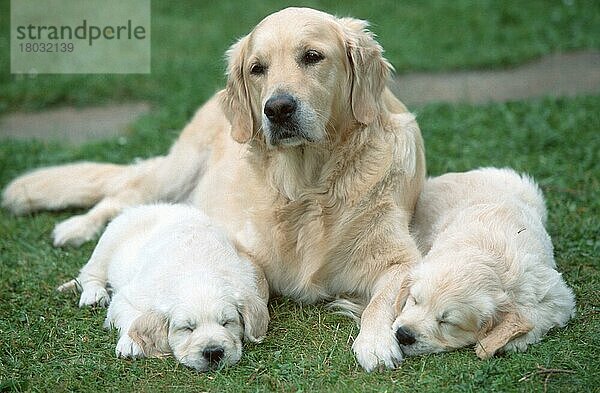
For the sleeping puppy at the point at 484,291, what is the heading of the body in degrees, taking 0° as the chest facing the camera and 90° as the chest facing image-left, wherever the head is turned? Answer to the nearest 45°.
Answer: approximately 45°

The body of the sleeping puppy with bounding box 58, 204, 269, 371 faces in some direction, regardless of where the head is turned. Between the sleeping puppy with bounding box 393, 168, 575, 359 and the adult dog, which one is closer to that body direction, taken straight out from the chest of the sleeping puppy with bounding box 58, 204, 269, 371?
the sleeping puppy

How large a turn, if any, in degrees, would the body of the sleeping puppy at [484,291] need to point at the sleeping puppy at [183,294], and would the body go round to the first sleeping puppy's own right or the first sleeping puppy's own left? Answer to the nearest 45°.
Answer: approximately 45° to the first sleeping puppy's own right

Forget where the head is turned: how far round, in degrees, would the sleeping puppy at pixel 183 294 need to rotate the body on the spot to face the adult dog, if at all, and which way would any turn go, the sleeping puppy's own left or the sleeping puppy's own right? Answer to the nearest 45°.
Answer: approximately 90° to the sleeping puppy's own left

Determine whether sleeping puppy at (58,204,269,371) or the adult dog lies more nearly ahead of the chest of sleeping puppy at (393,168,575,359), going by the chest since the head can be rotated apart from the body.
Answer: the sleeping puppy

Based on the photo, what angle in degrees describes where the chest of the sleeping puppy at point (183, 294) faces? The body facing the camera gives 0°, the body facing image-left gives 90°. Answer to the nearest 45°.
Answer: approximately 315°

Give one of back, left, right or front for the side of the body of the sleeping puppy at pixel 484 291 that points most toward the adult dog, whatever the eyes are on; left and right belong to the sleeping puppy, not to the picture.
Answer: right
